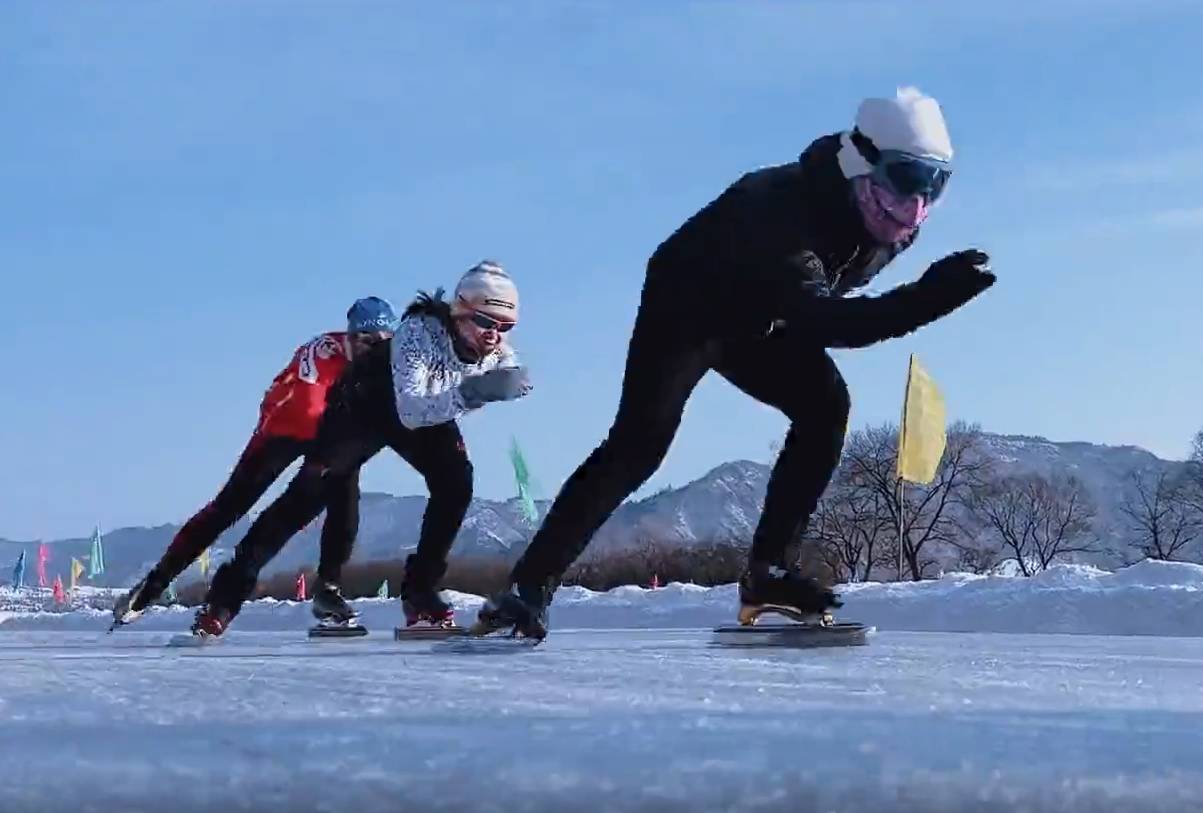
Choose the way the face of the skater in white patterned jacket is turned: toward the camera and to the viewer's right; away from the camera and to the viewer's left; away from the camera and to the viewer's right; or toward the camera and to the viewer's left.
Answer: toward the camera and to the viewer's right

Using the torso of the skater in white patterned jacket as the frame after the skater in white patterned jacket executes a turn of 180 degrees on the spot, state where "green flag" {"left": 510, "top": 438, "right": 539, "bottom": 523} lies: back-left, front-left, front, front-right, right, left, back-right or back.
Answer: front-right

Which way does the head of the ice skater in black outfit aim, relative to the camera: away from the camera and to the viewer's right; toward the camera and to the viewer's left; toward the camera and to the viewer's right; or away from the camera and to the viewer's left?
toward the camera and to the viewer's right

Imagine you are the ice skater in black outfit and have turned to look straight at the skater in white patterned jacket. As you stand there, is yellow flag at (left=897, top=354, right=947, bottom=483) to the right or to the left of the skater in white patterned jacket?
right

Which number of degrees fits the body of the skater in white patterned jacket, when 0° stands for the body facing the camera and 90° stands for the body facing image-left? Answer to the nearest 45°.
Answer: approximately 315°

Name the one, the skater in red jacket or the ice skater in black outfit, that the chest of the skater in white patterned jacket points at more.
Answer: the ice skater in black outfit

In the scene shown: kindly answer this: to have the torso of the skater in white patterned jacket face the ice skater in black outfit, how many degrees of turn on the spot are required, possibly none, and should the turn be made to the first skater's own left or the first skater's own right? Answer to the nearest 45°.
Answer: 0° — they already face them

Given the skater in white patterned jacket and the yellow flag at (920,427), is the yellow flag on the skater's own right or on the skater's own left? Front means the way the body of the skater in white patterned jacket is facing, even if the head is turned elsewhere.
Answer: on the skater's own left

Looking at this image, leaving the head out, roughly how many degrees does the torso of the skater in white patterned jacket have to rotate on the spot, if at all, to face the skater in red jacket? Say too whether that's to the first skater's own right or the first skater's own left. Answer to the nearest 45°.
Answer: approximately 180°
